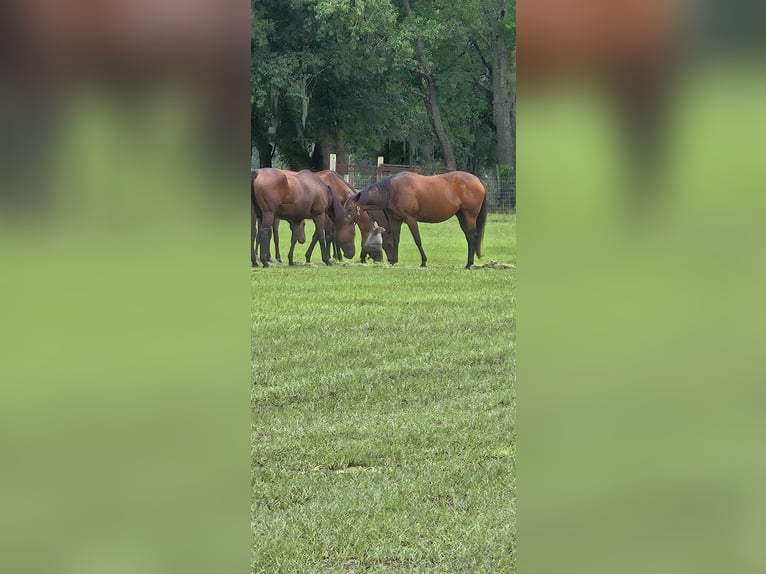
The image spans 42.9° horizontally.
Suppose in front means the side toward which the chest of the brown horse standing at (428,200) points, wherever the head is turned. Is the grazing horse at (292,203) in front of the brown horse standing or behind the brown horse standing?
in front

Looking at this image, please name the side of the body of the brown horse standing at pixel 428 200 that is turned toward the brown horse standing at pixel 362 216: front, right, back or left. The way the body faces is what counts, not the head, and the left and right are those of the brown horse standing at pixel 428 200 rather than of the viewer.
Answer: front

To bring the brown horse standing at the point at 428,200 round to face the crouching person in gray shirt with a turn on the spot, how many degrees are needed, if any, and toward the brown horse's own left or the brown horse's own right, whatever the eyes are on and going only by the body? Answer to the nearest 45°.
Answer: approximately 45° to the brown horse's own left

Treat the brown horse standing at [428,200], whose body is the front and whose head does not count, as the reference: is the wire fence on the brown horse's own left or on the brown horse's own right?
on the brown horse's own right

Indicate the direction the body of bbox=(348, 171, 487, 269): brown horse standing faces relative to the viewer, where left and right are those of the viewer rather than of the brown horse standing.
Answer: facing to the left of the viewer
